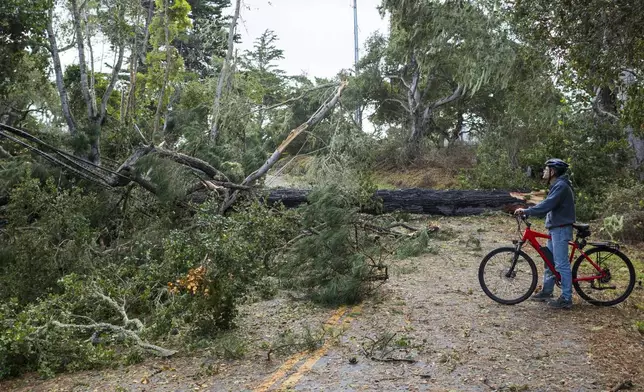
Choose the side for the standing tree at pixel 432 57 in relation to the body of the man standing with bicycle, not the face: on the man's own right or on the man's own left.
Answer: on the man's own right

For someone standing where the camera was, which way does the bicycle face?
facing to the left of the viewer

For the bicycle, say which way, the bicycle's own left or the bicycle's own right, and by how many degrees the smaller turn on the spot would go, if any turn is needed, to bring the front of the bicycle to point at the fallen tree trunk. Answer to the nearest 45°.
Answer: approximately 90° to the bicycle's own right

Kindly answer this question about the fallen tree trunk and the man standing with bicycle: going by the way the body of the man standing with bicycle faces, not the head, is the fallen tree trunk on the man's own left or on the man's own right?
on the man's own right

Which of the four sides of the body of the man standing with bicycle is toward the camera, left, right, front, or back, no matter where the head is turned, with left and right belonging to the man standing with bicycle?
left

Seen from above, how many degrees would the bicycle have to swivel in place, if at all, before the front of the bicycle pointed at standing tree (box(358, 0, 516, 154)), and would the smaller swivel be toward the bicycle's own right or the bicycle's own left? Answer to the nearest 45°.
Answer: approximately 90° to the bicycle's own right
